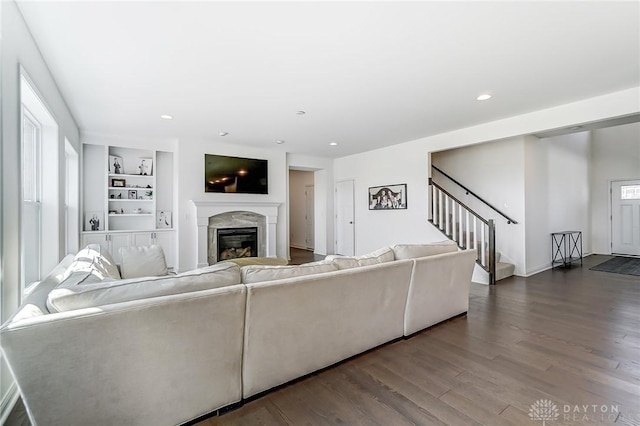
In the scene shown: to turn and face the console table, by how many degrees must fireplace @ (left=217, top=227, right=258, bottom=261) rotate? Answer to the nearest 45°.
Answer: approximately 90° to its left

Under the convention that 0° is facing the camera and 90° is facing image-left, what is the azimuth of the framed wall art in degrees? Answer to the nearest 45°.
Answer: approximately 45°

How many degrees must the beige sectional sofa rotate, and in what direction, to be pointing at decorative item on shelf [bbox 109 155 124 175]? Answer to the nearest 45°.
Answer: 0° — it already faces it

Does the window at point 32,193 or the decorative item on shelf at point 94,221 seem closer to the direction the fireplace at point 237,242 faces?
the window

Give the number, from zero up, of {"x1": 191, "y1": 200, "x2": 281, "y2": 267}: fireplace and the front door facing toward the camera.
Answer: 2

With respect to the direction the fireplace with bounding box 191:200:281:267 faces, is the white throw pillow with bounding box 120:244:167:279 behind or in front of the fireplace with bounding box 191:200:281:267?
in front

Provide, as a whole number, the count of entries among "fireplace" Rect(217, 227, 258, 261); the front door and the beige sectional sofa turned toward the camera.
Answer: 2

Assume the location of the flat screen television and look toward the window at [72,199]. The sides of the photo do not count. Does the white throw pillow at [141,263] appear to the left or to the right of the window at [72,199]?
left

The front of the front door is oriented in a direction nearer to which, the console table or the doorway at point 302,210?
the console table

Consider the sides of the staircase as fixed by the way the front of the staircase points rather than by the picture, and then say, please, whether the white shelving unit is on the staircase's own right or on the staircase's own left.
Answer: on the staircase's own right
